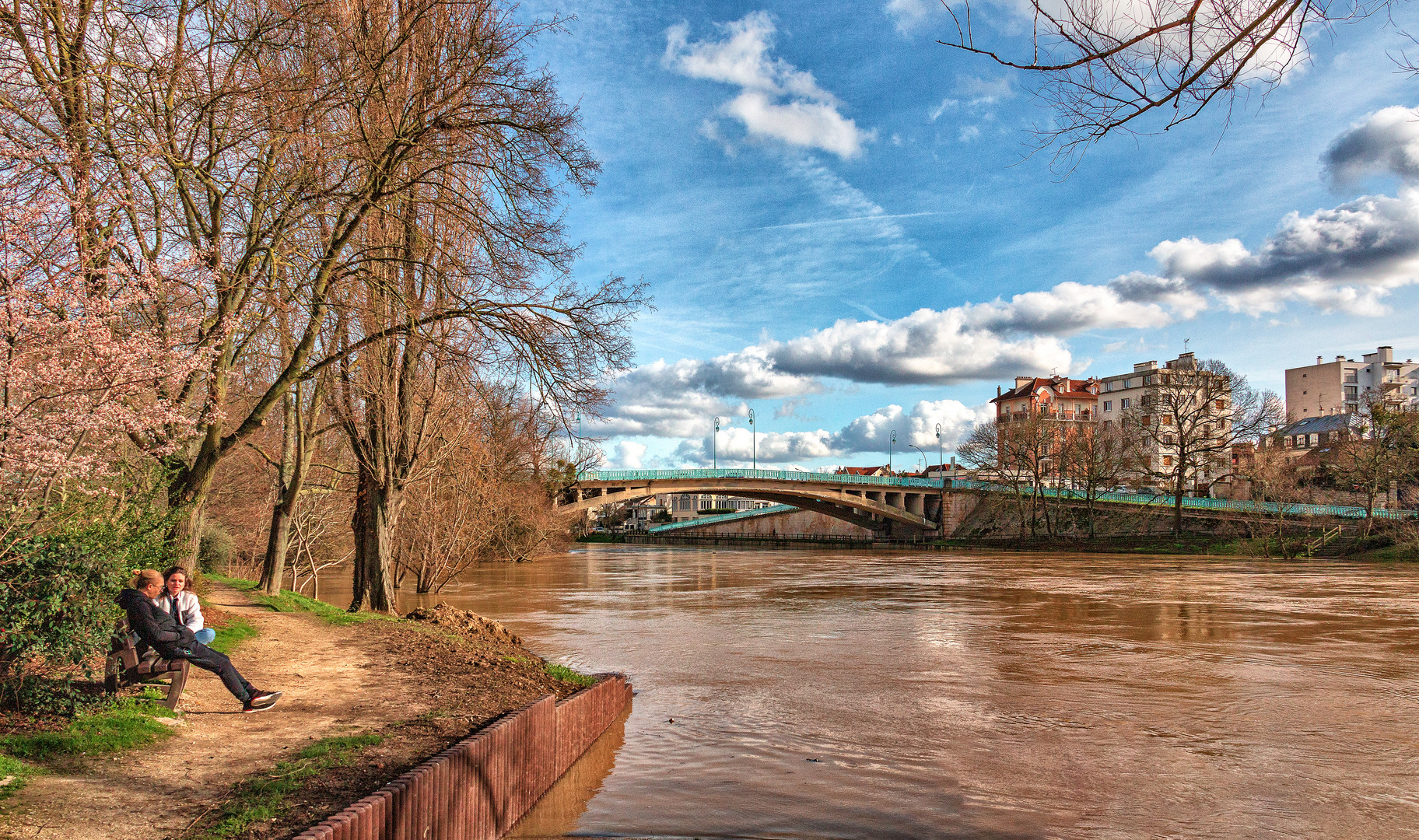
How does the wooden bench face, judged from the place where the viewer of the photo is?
facing to the right of the viewer

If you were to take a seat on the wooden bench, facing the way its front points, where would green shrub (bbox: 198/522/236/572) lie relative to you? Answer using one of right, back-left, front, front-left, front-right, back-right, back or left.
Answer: left

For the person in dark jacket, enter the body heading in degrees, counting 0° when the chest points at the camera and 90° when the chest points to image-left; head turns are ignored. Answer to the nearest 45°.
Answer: approximately 270°

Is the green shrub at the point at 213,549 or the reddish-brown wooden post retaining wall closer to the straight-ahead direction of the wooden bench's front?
the reddish-brown wooden post retaining wall

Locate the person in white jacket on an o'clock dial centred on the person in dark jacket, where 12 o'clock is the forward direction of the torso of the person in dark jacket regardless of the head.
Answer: The person in white jacket is roughly at 9 o'clock from the person in dark jacket.

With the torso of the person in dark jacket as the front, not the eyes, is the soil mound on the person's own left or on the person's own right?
on the person's own left
